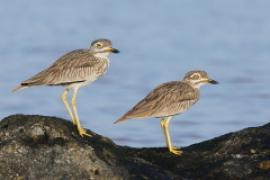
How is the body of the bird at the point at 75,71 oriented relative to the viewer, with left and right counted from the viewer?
facing to the right of the viewer

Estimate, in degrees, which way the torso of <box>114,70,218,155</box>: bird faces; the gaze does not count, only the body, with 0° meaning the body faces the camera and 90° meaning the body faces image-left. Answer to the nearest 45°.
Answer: approximately 270°

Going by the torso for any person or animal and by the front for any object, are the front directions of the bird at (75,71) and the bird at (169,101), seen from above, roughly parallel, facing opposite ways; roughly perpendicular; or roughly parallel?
roughly parallel

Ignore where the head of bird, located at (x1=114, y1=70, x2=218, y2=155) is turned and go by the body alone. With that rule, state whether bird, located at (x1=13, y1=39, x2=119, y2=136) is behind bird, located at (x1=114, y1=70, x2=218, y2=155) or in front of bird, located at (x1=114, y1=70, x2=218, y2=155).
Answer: behind

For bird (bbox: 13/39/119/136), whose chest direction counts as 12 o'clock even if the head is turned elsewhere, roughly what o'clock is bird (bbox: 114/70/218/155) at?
bird (bbox: 114/70/218/155) is roughly at 12 o'clock from bird (bbox: 13/39/119/136).

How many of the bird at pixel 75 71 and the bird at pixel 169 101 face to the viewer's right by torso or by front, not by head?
2
